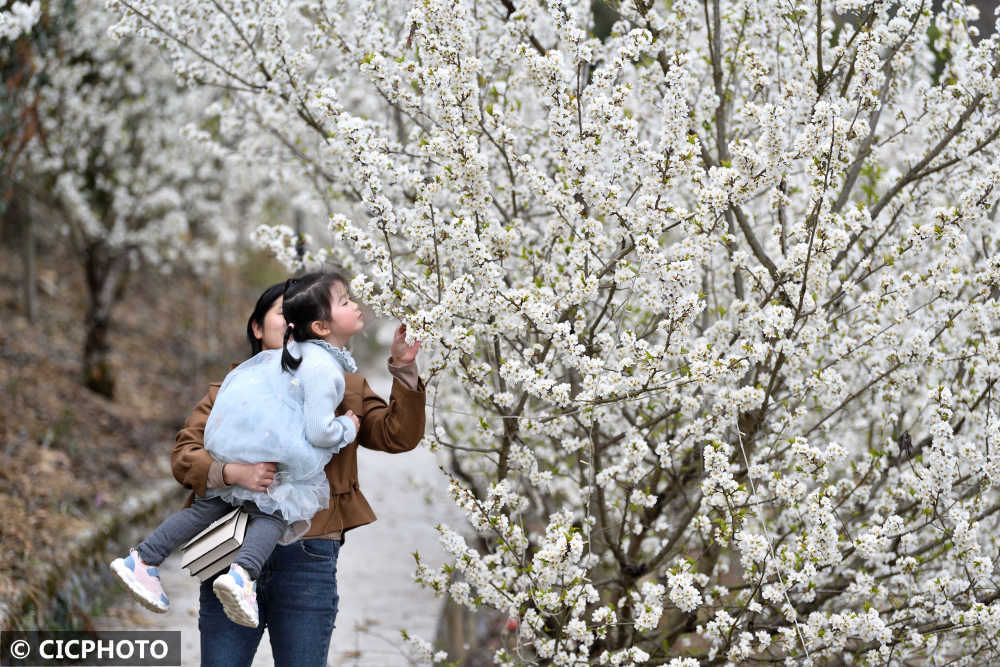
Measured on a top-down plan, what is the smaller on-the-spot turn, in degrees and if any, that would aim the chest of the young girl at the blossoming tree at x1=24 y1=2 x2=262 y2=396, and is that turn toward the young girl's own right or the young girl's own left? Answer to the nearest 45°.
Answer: approximately 90° to the young girl's own left

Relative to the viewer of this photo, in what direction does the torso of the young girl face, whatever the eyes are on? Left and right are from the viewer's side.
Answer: facing to the right of the viewer
